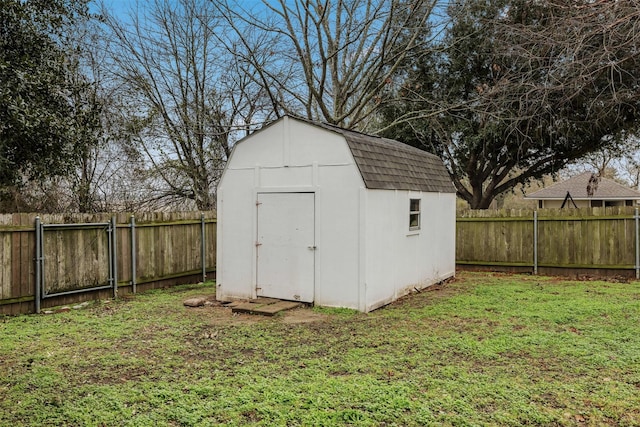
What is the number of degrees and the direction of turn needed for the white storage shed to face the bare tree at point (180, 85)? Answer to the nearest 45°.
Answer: approximately 90° to its right

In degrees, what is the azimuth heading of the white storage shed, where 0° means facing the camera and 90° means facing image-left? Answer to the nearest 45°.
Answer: approximately 45°

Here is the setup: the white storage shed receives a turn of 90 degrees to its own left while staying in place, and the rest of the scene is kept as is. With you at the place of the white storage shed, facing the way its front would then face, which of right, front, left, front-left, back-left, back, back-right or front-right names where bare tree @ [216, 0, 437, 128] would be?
back-left

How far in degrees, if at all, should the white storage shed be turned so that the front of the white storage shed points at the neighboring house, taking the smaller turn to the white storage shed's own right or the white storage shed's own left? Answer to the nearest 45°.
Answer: approximately 180°

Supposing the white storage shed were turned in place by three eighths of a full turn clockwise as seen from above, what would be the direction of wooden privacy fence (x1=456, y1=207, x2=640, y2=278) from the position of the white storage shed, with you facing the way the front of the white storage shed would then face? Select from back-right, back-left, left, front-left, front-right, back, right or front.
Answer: front-right
